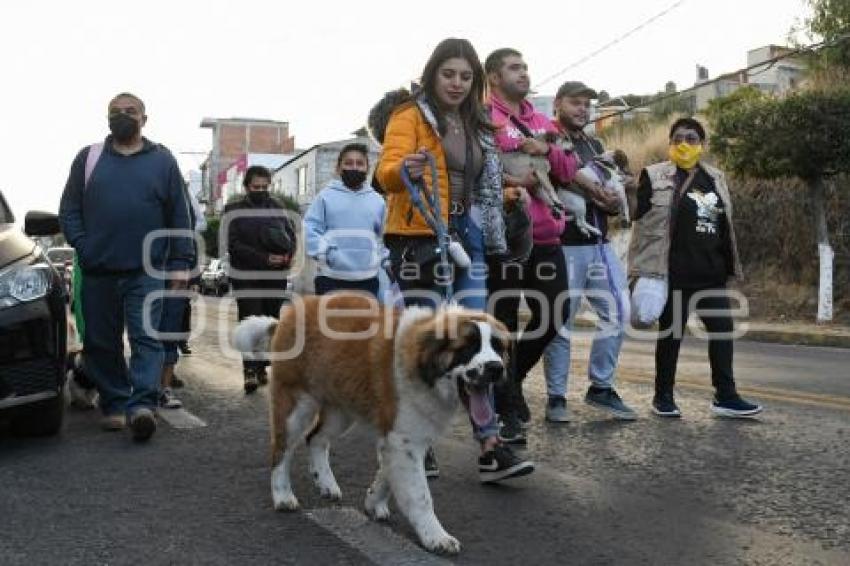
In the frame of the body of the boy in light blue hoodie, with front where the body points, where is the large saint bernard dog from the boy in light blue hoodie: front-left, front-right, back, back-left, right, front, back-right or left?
front

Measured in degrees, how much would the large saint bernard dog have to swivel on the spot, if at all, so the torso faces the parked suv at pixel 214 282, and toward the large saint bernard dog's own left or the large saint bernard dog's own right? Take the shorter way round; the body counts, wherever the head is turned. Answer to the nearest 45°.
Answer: approximately 135° to the large saint bernard dog's own left

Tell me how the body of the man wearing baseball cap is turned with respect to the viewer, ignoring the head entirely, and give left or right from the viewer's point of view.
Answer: facing the viewer and to the right of the viewer

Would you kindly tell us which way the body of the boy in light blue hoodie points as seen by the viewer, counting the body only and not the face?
toward the camera

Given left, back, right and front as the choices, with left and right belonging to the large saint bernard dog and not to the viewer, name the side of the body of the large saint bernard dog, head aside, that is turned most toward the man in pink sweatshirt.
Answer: left

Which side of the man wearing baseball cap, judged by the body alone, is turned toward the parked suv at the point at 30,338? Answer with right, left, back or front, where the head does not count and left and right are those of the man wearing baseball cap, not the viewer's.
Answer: right

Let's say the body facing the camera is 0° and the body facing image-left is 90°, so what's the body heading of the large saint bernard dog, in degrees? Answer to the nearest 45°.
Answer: approximately 315°

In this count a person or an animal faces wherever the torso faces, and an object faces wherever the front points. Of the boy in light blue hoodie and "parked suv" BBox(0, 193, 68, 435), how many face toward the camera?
2
